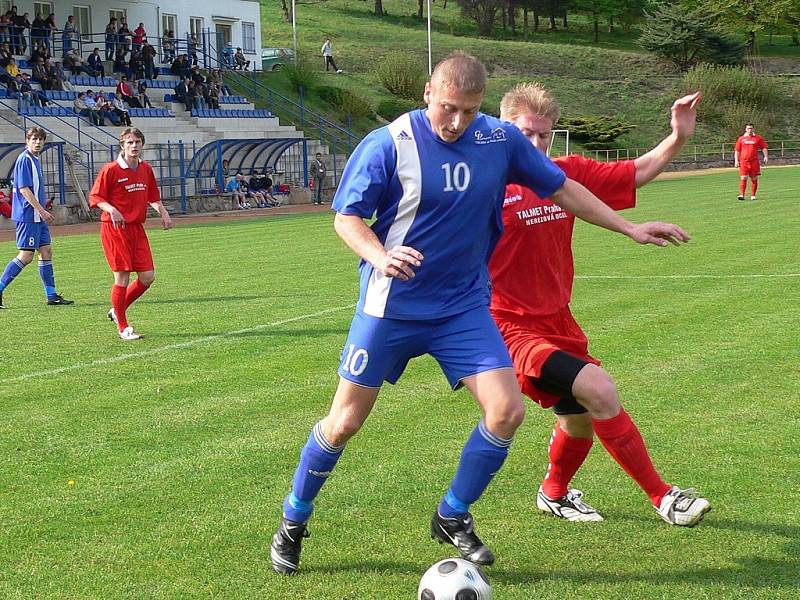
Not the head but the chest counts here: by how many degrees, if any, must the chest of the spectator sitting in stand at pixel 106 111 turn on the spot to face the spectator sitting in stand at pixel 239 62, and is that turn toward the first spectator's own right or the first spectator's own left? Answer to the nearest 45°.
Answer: approximately 135° to the first spectator's own left

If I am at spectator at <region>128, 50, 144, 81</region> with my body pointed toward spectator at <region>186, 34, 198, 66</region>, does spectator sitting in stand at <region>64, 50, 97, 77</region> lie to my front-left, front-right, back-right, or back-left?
back-left

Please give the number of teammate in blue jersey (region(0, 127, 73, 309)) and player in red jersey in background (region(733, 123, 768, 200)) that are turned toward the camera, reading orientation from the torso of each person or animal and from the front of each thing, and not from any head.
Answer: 1

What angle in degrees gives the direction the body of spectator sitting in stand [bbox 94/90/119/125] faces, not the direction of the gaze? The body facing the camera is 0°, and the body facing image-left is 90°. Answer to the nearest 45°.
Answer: approximately 315°

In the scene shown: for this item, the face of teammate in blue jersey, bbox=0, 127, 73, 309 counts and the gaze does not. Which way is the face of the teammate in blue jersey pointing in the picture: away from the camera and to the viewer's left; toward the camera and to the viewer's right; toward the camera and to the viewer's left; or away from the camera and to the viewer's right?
toward the camera and to the viewer's right

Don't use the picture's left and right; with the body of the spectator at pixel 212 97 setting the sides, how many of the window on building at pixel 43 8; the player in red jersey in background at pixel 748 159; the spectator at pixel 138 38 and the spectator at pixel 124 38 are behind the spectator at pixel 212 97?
3

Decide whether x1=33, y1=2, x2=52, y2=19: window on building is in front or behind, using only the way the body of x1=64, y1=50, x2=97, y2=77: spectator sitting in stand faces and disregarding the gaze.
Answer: behind

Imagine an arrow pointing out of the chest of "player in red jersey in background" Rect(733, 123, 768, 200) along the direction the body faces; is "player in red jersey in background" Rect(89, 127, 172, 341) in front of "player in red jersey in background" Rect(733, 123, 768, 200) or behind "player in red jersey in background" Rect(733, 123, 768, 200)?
in front

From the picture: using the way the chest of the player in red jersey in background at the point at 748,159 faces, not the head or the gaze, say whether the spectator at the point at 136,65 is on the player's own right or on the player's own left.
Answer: on the player's own right

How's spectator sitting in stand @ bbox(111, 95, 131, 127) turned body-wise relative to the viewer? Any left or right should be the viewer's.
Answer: facing the viewer and to the right of the viewer
